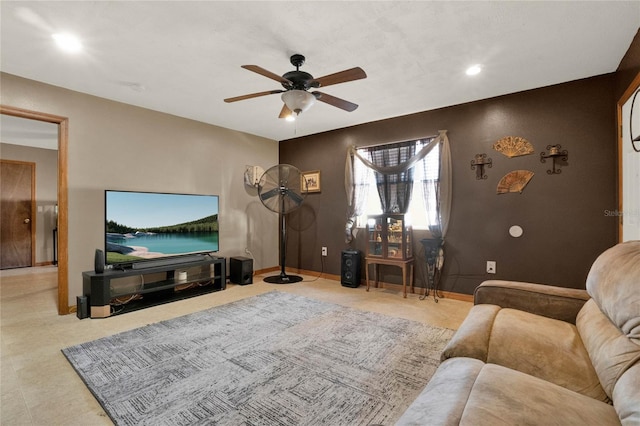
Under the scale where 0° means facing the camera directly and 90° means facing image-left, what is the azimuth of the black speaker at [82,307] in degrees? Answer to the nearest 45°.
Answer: approximately 315°

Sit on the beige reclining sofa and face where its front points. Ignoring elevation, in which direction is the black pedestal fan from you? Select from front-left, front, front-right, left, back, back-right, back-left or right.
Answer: front-right

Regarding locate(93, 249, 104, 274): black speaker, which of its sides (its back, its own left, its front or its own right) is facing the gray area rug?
front

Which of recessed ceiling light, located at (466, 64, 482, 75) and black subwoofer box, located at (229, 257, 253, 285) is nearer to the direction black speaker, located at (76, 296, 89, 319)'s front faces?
the recessed ceiling light

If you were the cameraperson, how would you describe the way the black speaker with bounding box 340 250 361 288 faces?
facing the viewer and to the left of the viewer

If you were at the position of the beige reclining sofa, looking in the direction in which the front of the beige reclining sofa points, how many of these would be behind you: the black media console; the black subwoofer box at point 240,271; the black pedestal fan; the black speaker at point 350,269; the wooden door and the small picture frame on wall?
0

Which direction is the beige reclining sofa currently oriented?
to the viewer's left

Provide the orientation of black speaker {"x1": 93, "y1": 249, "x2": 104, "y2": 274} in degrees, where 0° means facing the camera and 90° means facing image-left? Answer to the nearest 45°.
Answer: approximately 315°

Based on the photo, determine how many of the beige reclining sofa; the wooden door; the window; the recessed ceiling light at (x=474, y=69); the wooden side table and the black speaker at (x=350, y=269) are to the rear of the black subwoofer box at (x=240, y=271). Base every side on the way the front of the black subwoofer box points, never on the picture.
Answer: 1

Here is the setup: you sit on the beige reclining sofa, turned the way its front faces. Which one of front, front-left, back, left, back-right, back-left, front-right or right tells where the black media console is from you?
front

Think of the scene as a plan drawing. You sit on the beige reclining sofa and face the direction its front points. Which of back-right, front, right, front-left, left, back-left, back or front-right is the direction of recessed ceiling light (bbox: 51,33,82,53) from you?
front

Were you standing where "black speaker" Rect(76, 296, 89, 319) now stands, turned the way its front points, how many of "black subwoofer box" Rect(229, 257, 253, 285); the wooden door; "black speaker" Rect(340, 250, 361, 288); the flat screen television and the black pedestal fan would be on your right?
0

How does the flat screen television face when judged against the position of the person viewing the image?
facing the viewer and to the right of the viewer

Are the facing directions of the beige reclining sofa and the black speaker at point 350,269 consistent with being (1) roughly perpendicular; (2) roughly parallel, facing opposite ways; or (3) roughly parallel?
roughly perpendicular

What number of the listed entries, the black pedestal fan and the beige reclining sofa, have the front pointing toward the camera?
1

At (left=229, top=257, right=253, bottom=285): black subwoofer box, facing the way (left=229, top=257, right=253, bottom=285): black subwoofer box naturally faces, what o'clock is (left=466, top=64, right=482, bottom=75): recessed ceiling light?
The recessed ceiling light is roughly at 12 o'clock from the black subwoofer box.

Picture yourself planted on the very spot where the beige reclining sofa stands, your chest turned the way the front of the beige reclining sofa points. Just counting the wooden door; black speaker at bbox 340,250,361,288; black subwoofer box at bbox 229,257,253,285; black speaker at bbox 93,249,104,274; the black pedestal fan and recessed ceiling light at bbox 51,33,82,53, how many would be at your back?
0

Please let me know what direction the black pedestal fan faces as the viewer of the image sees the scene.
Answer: facing the viewer

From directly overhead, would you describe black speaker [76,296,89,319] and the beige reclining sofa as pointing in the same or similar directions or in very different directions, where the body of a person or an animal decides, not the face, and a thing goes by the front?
very different directions
